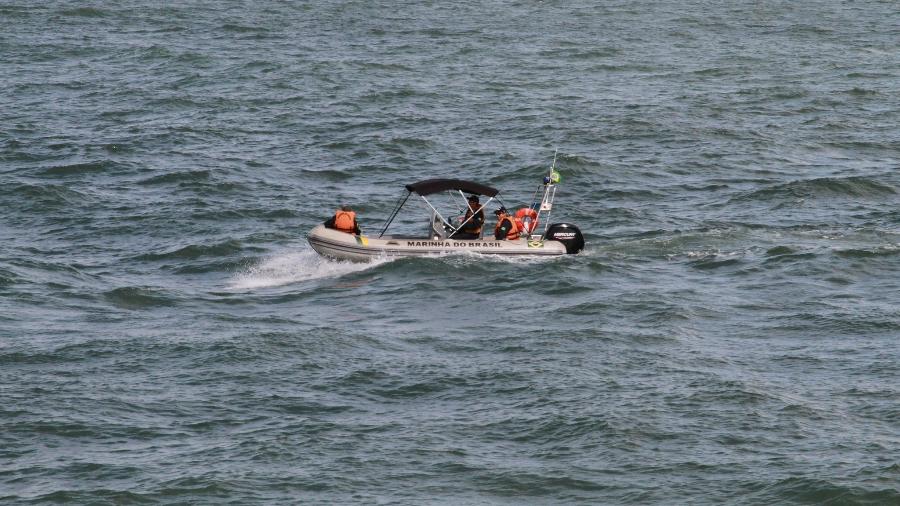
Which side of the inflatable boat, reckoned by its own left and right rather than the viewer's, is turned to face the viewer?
left

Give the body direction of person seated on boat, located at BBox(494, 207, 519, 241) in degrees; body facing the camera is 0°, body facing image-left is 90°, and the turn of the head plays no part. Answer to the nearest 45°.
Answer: approximately 90°

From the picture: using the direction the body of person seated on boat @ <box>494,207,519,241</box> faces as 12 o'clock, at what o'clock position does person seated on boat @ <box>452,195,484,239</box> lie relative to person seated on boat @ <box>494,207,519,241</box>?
person seated on boat @ <box>452,195,484,239</box> is roughly at 1 o'clock from person seated on boat @ <box>494,207,519,241</box>.
